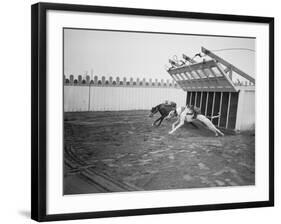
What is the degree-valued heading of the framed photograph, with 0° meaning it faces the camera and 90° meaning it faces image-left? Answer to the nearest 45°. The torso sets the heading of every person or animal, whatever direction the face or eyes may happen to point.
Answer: approximately 315°
